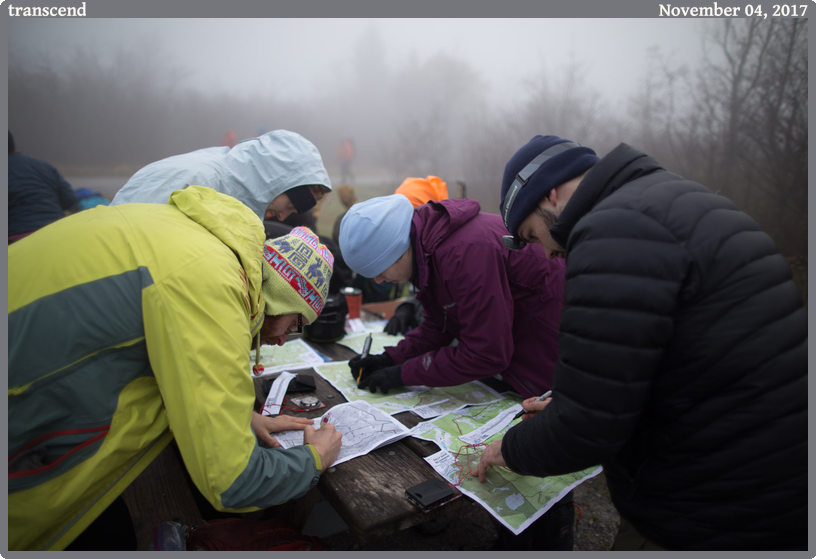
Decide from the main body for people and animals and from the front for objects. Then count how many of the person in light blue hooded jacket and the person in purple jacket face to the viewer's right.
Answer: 1

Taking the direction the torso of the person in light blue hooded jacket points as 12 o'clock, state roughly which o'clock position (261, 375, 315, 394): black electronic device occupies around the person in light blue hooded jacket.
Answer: The black electronic device is roughly at 3 o'clock from the person in light blue hooded jacket.

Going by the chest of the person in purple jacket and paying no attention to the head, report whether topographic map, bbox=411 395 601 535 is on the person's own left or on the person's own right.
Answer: on the person's own left

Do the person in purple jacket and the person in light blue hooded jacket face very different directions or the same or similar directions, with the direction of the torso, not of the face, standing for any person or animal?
very different directions

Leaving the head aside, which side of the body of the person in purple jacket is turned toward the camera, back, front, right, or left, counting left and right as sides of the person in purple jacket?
left

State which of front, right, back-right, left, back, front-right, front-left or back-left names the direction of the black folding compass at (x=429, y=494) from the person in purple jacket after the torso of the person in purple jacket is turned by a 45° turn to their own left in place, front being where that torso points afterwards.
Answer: front-left

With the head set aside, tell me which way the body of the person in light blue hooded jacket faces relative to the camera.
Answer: to the viewer's right
